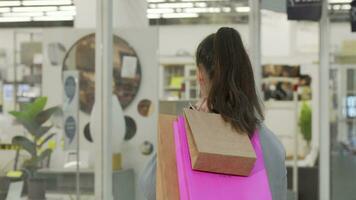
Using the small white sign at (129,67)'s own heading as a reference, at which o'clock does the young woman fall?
The young woman is roughly at 12 o'clock from the small white sign.

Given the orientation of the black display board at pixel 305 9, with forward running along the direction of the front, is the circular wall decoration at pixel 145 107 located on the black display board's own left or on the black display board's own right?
on the black display board's own right

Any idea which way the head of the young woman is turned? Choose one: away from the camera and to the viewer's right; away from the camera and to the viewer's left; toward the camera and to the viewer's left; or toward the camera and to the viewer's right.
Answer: away from the camera and to the viewer's left

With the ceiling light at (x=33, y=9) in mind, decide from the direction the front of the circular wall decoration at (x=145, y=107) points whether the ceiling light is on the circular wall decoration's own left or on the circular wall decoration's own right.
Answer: on the circular wall decoration's own right

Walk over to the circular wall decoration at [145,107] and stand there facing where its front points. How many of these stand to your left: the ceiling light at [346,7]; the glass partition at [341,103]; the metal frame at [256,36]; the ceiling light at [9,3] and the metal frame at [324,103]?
4

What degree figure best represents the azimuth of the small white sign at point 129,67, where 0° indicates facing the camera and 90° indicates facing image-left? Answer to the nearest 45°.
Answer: approximately 0°
